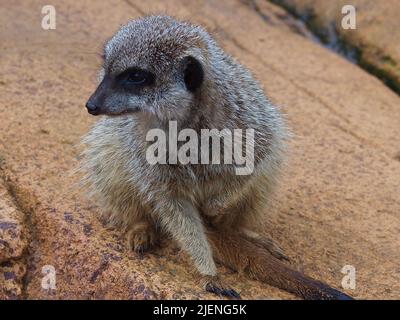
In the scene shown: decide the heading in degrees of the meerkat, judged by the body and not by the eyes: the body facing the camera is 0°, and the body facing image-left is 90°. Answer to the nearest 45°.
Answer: approximately 45°
